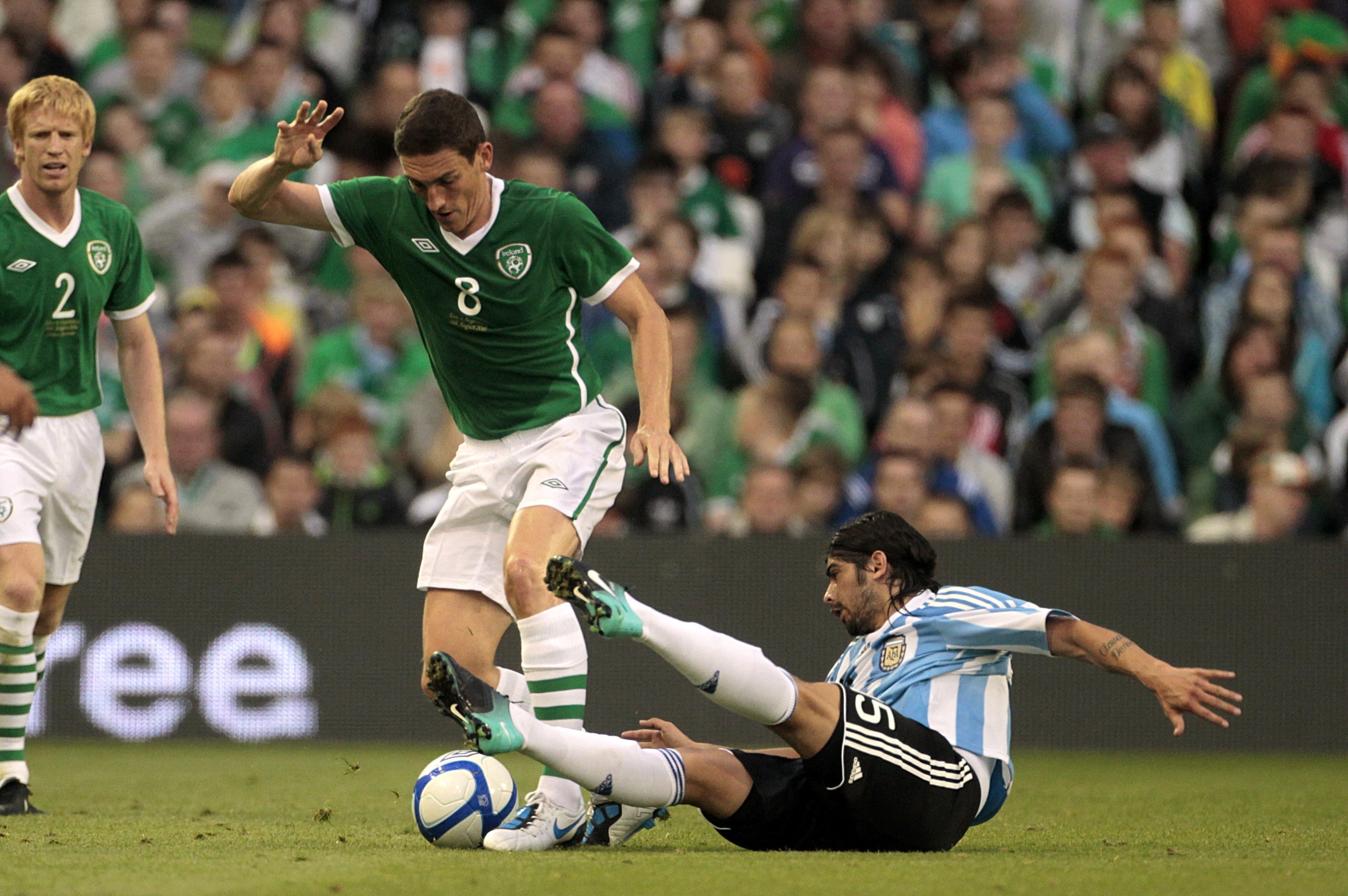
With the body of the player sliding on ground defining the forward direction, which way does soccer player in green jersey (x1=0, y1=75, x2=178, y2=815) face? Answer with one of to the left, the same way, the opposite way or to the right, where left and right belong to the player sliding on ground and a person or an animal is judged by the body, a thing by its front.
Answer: to the left

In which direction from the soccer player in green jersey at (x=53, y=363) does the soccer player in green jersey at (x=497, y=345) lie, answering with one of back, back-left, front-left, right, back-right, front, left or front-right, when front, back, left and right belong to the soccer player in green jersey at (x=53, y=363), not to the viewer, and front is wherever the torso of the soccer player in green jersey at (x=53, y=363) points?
front-left

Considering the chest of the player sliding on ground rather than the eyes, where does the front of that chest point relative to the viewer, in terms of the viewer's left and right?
facing to the left of the viewer

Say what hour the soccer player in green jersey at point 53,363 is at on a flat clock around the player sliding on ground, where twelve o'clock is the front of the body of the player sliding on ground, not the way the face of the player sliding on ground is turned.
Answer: The soccer player in green jersey is roughly at 1 o'clock from the player sliding on ground.

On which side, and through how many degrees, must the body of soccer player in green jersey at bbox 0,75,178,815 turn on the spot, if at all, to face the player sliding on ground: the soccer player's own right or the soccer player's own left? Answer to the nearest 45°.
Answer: approximately 45° to the soccer player's own left

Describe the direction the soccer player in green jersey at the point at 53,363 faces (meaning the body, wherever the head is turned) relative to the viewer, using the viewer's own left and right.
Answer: facing the viewer

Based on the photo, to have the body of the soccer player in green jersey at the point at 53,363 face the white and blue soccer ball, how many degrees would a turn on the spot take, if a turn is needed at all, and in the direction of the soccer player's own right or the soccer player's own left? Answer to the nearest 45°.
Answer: approximately 45° to the soccer player's own left
